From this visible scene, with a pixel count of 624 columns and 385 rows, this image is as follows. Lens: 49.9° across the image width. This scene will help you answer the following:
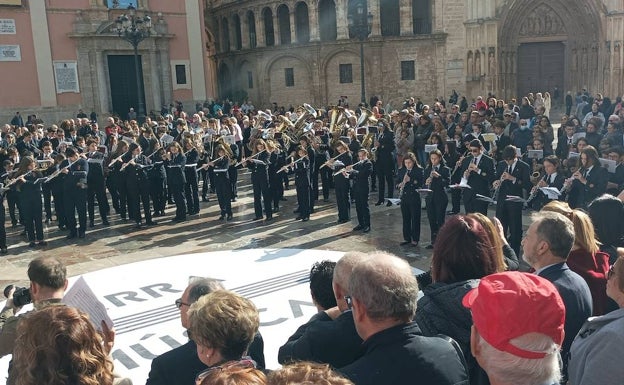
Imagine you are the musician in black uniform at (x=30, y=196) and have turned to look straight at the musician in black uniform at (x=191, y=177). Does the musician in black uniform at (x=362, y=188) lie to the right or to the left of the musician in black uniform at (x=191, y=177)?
right

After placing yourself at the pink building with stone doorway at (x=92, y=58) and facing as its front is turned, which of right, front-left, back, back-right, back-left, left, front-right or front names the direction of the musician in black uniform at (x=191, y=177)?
front

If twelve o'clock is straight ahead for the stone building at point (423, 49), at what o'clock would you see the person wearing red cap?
The person wearing red cap is roughly at 12 o'clock from the stone building.

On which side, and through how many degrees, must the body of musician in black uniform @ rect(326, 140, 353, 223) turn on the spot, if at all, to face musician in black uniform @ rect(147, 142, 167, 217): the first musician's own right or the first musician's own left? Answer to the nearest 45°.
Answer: approximately 45° to the first musician's own right

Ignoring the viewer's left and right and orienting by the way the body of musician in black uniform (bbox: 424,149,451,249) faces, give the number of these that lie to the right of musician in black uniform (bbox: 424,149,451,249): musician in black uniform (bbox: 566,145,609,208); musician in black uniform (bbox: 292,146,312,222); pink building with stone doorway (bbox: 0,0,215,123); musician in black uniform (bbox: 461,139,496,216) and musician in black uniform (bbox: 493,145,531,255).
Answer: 2

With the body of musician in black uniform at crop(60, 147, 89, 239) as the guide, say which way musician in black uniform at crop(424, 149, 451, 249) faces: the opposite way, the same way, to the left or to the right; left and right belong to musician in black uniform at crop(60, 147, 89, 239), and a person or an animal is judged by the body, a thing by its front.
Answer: the same way

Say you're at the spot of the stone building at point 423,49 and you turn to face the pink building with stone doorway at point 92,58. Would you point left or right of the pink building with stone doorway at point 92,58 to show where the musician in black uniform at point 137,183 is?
left

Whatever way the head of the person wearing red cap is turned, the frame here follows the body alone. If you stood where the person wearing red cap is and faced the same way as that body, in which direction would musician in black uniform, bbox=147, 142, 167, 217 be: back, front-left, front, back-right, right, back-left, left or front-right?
front

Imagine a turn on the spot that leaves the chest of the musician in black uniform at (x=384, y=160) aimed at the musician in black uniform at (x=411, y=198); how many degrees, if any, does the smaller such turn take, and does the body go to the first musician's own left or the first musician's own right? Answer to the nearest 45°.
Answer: approximately 45° to the first musician's own left
